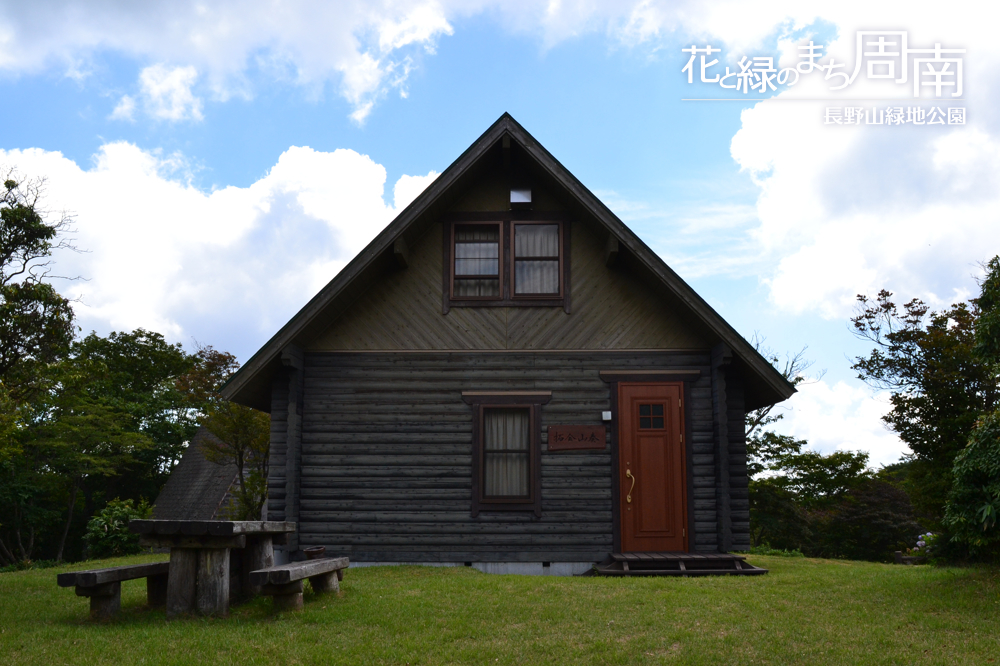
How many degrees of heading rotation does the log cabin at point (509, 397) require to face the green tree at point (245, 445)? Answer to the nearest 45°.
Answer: approximately 135° to its right

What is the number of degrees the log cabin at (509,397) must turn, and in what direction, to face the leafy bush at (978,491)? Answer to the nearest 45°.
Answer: approximately 45° to its left

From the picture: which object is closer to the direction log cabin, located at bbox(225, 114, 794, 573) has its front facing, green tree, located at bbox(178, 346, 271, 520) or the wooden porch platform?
the wooden porch platform

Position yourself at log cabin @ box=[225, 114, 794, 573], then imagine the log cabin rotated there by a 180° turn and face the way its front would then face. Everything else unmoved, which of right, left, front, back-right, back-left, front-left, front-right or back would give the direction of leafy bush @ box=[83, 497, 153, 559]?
front-left

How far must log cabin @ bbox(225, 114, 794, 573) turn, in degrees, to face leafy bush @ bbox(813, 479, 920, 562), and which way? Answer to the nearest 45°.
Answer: approximately 135° to its left

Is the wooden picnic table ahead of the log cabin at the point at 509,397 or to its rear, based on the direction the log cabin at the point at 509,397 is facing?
ahead

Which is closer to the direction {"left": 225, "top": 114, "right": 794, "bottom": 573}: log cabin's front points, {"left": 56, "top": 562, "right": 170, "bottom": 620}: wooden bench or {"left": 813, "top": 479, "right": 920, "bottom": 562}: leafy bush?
the wooden bench

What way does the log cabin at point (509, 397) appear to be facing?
toward the camera

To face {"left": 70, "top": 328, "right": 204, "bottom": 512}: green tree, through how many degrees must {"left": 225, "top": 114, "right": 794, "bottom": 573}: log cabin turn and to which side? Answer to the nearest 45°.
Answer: approximately 135° to its right

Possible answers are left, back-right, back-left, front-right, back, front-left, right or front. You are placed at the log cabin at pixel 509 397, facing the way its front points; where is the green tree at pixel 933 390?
back-left
